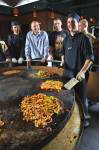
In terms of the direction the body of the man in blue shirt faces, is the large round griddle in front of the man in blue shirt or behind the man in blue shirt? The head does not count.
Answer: in front

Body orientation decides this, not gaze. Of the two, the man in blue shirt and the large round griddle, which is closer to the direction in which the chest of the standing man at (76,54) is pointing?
the large round griddle

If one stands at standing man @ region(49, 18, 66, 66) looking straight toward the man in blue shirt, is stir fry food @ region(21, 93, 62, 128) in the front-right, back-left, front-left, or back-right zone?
front-left

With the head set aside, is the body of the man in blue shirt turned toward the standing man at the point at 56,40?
no

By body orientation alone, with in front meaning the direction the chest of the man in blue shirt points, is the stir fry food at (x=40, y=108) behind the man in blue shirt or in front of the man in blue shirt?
in front

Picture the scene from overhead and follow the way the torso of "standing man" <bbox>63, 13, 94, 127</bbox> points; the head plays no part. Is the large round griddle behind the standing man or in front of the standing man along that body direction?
in front

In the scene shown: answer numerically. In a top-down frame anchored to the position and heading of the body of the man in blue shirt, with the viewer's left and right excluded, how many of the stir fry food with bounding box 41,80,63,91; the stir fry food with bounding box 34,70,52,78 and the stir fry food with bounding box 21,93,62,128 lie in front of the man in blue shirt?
3

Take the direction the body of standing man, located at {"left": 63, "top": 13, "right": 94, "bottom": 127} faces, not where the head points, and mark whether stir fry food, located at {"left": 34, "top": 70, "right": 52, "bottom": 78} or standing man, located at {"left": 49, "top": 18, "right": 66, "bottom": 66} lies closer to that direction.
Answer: the stir fry food

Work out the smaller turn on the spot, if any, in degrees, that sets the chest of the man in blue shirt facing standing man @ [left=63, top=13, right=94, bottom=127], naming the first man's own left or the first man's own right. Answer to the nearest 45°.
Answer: approximately 45° to the first man's own left

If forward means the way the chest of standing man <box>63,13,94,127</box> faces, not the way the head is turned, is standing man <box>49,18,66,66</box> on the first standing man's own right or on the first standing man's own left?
on the first standing man's own right

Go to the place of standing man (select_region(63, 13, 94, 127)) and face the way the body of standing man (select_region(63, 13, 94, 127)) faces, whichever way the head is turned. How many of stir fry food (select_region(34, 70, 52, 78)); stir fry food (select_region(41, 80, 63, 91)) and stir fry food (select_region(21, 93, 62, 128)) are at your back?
0

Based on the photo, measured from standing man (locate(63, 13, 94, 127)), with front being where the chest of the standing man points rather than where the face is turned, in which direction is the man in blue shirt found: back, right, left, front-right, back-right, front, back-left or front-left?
right

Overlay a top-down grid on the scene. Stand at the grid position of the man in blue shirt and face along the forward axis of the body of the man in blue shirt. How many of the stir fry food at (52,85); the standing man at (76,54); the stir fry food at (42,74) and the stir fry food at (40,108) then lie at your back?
0

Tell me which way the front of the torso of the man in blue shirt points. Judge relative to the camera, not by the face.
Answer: toward the camera

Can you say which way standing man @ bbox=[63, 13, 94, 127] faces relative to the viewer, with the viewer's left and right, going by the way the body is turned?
facing the viewer and to the left of the viewer
